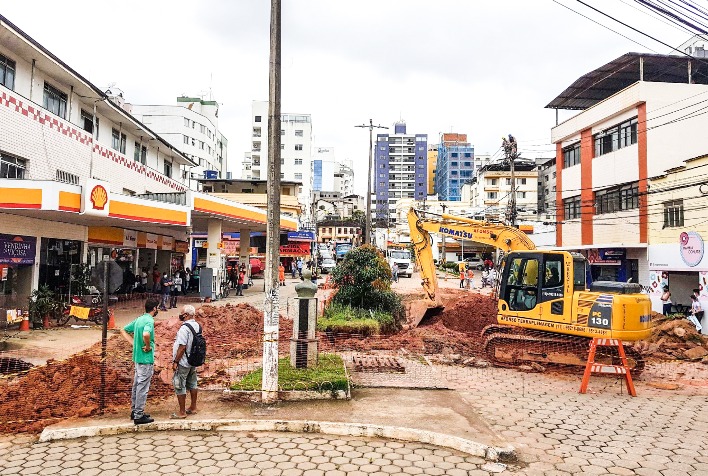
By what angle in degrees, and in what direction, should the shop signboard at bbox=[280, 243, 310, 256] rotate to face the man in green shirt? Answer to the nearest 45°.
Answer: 0° — it already faces them

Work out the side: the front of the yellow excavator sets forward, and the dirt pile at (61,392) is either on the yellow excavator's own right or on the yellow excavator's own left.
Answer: on the yellow excavator's own left

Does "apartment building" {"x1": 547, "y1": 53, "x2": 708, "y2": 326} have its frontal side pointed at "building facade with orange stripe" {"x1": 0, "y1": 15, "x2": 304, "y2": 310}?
yes

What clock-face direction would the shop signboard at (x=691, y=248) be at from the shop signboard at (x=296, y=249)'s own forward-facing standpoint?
the shop signboard at (x=691, y=248) is roughly at 11 o'clock from the shop signboard at (x=296, y=249).

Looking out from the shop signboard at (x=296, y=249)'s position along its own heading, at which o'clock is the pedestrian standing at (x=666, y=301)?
The pedestrian standing is roughly at 11 o'clock from the shop signboard.

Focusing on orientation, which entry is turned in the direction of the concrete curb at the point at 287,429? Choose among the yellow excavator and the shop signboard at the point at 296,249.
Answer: the shop signboard

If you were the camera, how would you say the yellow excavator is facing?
facing away from the viewer and to the left of the viewer

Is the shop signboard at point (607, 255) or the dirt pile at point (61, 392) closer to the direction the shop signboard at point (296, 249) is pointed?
the dirt pile

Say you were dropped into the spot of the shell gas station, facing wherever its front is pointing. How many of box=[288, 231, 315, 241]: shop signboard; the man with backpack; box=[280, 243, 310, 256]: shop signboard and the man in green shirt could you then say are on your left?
2

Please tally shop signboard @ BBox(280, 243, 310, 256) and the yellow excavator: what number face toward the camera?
1

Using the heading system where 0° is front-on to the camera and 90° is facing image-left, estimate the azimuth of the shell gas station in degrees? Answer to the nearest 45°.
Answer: approximately 315°
